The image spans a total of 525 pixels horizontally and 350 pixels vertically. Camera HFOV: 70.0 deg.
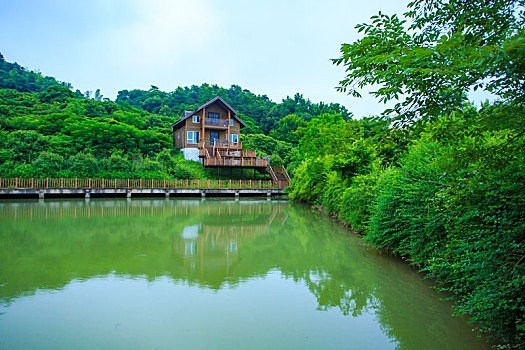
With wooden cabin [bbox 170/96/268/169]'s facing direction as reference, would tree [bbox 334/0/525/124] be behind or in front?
in front

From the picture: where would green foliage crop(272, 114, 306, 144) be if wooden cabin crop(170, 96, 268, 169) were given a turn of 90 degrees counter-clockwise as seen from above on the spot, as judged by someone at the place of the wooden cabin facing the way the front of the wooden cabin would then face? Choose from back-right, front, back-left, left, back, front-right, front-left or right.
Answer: front-left

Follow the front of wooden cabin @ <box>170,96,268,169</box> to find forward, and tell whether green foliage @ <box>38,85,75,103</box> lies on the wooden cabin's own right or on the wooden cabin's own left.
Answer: on the wooden cabin's own right

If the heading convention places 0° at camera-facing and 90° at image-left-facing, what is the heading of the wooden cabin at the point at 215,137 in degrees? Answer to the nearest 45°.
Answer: approximately 0°
